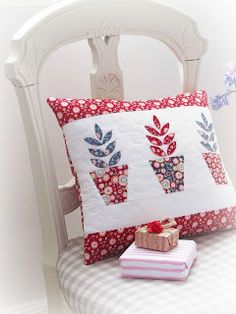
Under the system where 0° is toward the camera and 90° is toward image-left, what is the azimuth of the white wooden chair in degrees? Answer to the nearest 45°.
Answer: approximately 315°

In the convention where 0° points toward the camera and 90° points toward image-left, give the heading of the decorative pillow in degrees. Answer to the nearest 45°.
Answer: approximately 315°
